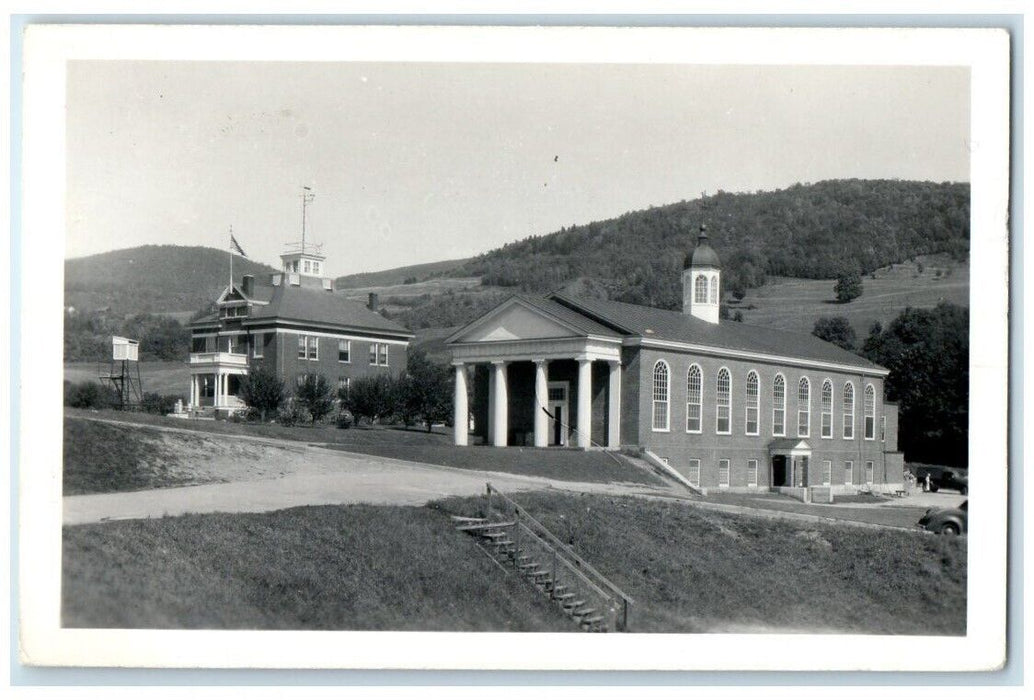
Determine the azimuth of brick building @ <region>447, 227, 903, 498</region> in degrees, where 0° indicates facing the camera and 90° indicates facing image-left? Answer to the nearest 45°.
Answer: approximately 45°

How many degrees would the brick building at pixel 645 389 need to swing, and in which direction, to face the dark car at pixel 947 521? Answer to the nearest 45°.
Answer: approximately 90° to its left

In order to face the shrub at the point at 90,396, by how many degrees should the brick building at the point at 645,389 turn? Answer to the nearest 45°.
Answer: approximately 45° to its right
